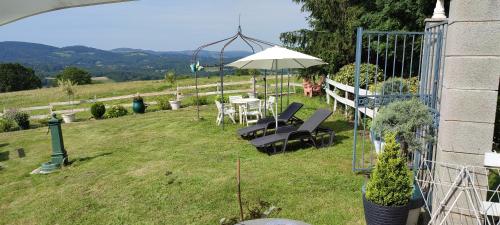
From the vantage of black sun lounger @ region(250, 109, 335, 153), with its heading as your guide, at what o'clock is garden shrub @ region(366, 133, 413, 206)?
The garden shrub is roughly at 10 o'clock from the black sun lounger.

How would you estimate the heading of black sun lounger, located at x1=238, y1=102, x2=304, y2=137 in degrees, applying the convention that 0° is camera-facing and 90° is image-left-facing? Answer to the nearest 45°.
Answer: approximately 45°

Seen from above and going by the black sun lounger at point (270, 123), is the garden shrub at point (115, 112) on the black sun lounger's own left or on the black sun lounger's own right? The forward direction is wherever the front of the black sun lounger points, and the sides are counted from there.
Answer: on the black sun lounger's own right

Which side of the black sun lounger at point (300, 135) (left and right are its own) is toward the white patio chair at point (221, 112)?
right

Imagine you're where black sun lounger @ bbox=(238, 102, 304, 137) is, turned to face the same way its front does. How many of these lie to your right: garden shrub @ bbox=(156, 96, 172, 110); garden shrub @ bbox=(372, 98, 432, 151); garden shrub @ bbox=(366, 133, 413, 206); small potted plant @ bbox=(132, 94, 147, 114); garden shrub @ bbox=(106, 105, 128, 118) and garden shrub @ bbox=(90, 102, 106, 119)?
4

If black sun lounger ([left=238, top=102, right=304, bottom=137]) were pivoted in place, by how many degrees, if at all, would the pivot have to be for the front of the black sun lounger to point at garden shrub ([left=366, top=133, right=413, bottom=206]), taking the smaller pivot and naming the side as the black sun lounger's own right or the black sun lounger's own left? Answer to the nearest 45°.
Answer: approximately 45° to the black sun lounger's own left

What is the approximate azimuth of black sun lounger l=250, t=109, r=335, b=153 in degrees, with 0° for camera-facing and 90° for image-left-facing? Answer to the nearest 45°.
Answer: approximately 45°

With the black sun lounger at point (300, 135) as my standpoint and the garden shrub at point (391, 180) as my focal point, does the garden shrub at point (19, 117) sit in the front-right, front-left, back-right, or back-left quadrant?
back-right

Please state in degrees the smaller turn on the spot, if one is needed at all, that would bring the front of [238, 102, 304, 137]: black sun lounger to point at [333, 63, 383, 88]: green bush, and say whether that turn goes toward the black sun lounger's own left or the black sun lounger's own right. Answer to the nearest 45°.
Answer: approximately 180°

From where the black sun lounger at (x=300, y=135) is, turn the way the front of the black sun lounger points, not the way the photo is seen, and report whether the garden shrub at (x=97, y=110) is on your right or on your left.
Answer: on your right

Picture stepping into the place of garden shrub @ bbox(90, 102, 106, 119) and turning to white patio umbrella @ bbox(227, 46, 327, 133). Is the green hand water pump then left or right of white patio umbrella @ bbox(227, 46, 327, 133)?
right
